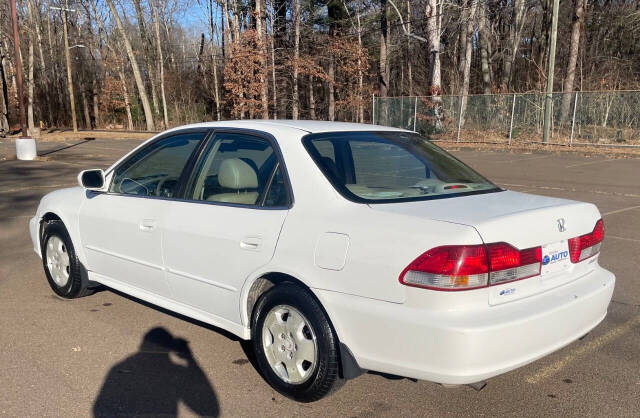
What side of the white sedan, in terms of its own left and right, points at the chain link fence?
right

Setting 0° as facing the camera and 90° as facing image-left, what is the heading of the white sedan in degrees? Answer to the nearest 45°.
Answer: approximately 135°
